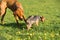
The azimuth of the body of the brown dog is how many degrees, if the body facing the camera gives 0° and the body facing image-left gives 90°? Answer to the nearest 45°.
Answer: approximately 270°
